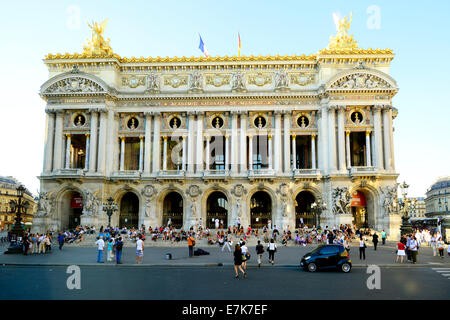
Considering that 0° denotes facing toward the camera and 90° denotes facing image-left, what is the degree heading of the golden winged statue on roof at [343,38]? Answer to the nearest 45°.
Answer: approximately 0°

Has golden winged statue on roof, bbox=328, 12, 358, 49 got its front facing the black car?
yes

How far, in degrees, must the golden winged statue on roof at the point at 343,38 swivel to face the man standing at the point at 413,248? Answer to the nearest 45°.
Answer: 0° — it already faces them
